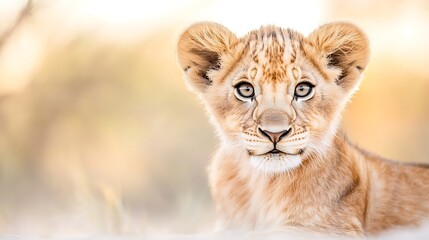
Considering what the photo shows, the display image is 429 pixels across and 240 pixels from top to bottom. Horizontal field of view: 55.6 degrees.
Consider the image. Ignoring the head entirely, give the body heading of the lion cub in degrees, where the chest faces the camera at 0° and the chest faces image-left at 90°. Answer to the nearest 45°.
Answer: approximately 45°

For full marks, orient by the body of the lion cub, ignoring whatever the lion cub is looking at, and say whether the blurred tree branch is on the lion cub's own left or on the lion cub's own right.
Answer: on the lion cub's own right
